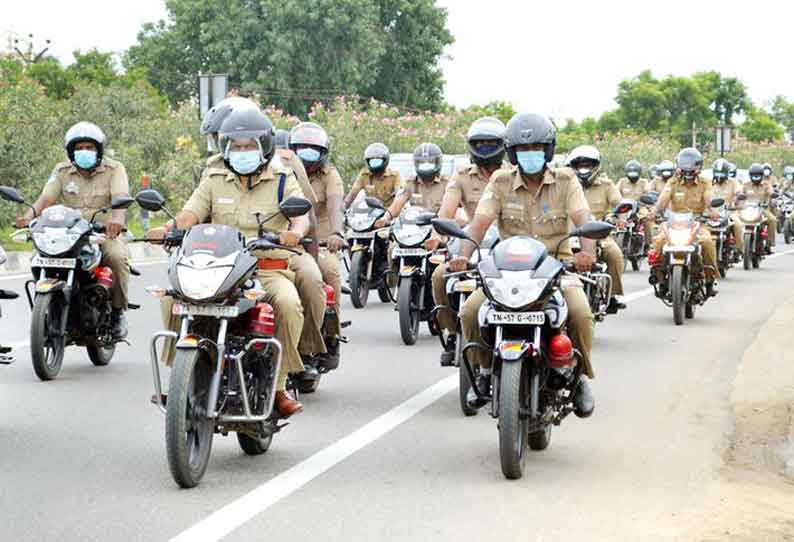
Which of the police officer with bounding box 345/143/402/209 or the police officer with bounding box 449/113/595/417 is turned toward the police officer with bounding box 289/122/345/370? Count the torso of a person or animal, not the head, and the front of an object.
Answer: the police officer with bounding box 345/143/402/209

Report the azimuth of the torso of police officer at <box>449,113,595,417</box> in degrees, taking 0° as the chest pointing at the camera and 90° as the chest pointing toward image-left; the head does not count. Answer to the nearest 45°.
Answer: approximately 0°

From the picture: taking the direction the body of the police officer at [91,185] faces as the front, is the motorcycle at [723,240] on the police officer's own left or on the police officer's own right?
on the police officer's own left

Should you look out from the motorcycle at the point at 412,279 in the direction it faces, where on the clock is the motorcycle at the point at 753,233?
the motorcycle at the point at 753,233 is roughly at 7 o'clock from the motorcycle at the point at 412,279.

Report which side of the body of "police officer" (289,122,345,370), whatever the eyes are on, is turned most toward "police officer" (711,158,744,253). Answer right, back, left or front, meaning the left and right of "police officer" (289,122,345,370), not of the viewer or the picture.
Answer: back

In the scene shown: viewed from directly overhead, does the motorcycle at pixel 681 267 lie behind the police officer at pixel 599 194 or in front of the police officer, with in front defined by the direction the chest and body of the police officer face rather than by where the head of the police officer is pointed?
behind
